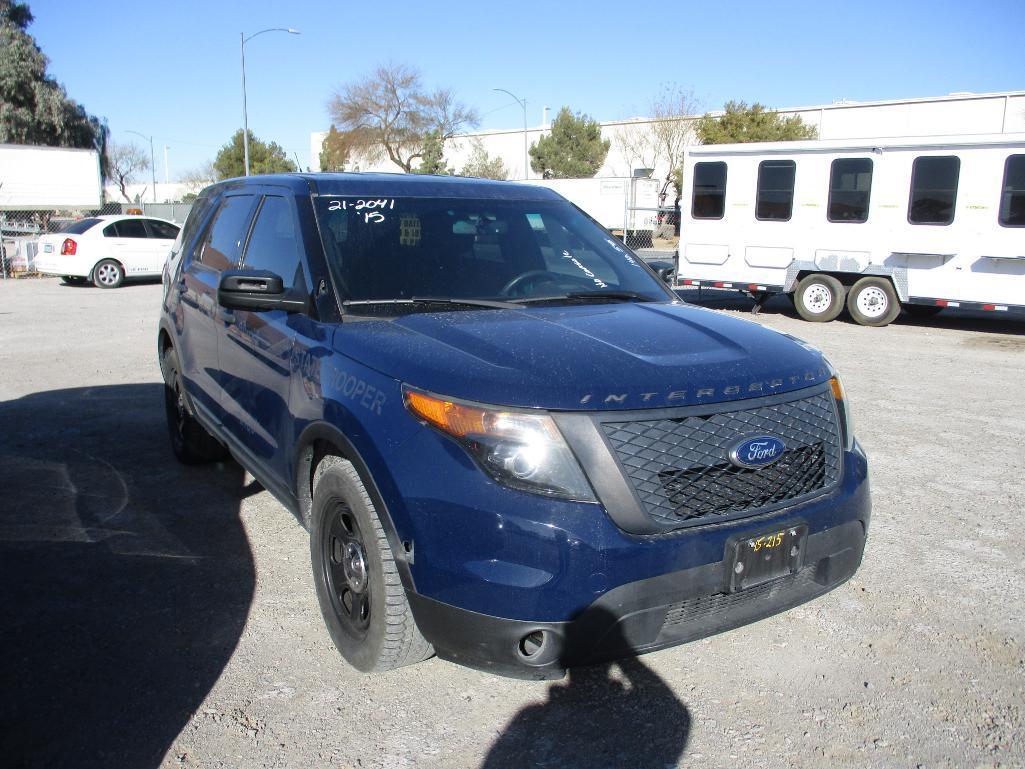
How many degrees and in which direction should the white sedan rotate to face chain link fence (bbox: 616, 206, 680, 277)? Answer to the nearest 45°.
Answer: approximately 45° to its right

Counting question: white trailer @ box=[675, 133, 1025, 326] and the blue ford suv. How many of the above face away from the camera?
0

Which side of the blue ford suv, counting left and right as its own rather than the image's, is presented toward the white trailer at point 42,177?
back

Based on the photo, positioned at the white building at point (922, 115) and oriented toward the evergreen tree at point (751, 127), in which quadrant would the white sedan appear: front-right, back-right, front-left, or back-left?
front-left

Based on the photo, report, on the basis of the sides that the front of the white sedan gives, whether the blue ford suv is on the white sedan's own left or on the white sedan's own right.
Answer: on the white sedan's own right

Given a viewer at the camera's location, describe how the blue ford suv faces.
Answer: facing the viewer and to the right of the viewer

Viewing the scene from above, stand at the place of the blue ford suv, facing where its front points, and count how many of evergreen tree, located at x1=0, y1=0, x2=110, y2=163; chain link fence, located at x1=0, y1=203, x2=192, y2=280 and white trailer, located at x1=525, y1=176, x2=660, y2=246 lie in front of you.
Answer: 0

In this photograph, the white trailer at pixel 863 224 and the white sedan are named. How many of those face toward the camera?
0

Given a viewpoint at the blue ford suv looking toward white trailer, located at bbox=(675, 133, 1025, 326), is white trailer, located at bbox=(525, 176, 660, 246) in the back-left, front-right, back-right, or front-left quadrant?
front-left

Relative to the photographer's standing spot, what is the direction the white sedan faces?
facing away from the viewer and to the right of the viewer

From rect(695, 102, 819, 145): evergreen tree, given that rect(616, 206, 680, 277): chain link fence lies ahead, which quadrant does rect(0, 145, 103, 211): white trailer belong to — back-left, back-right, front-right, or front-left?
front-right

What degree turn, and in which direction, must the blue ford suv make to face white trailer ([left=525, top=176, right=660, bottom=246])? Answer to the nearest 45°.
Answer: approximately 135° to its left
